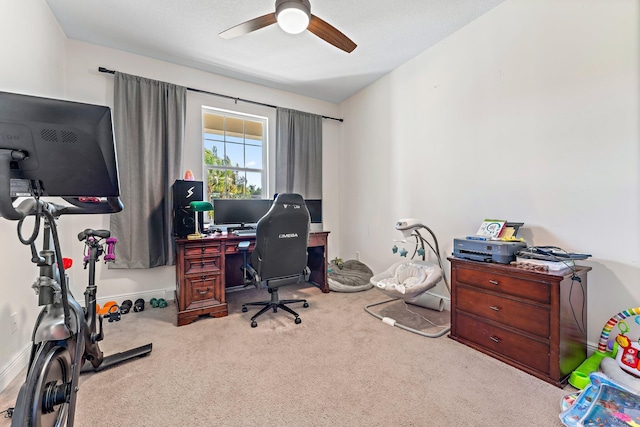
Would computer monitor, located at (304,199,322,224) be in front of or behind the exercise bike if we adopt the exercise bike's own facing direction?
behind

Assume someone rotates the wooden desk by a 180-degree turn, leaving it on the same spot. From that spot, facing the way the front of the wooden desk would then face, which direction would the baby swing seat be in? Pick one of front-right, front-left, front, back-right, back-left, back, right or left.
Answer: back-right

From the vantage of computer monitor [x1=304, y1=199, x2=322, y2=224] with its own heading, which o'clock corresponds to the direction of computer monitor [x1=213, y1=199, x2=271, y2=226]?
computer monitor [x1=213, y1=199, x2=271, y2=226] is roughly at 2 o'clock from computer monitor [x1=304, y1=199, x2=322, y2=224].

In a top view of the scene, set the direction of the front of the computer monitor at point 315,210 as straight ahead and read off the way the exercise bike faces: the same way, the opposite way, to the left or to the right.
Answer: the same way

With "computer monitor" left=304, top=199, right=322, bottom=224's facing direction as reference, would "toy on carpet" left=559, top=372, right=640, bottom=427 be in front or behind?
in front

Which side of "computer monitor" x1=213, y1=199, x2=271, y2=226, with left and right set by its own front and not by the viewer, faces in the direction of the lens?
front

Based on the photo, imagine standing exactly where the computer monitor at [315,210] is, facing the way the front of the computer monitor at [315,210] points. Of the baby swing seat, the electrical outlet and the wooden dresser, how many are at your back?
0

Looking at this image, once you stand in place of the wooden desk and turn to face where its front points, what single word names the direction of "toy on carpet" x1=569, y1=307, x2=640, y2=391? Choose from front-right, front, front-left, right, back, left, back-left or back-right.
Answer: front

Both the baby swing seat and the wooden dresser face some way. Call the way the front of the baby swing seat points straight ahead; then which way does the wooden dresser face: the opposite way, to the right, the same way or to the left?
the same way

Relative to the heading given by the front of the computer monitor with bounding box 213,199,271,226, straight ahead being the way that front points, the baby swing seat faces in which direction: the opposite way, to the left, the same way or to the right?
to the right

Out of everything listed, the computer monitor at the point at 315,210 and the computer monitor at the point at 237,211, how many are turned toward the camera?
2

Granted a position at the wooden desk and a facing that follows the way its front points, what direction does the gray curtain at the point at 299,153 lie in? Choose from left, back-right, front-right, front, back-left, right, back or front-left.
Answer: left

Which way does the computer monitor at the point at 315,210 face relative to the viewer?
toward the camera

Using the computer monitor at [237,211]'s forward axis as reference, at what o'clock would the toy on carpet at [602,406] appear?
The toy on carpet is roughly at 11 o'clock from the computer monitor.

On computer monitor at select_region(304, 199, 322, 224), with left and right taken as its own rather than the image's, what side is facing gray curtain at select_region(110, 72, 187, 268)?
right

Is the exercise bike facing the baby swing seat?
no
